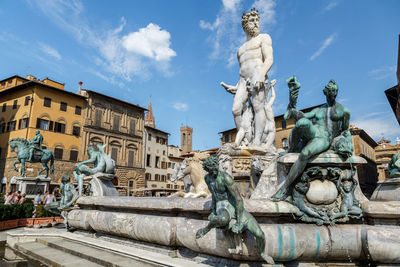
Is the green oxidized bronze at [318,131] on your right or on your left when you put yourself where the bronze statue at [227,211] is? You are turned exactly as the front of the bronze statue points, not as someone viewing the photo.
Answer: on your left

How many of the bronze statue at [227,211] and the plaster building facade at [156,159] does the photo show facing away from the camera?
0

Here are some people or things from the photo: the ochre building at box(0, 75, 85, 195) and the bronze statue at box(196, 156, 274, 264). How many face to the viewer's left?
0

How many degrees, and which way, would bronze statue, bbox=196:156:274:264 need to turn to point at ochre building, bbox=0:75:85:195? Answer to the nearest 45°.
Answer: approximately 135° to its right

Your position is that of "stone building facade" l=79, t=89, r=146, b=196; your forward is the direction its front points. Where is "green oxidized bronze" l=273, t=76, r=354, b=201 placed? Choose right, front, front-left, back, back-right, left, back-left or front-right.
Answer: front-right

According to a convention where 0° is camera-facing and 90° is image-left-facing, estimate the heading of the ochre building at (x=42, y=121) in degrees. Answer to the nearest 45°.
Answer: approximately 315°

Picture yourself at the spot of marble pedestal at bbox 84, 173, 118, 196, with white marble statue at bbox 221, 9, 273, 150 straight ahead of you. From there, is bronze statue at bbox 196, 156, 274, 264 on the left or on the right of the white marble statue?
right

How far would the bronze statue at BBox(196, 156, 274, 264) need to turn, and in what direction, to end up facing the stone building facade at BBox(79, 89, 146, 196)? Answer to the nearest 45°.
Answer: approximately 135° to its right

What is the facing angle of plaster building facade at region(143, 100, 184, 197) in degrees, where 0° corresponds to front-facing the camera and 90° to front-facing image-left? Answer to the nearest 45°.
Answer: approximately 315°

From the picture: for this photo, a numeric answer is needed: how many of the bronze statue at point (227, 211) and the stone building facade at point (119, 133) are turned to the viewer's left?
0

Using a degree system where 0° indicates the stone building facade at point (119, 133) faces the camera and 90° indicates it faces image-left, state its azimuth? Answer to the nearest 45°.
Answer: approximately 315°
